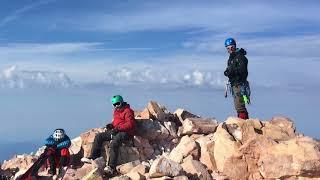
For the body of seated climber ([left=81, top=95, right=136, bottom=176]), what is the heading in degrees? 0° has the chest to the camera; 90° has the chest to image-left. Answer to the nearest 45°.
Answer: approximately 45°

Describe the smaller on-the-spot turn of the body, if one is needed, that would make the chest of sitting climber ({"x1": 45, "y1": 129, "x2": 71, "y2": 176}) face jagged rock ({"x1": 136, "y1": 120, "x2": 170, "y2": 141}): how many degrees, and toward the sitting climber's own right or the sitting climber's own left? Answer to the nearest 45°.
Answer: approximately 90° to the sitting climber's own left

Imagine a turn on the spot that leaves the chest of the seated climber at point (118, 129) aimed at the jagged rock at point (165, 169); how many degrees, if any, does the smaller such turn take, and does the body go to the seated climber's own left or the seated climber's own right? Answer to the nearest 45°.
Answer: approximately 90° to the seated climber's own left

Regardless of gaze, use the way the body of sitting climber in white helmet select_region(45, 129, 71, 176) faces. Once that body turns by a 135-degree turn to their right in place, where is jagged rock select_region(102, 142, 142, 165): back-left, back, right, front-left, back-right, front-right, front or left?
back-right

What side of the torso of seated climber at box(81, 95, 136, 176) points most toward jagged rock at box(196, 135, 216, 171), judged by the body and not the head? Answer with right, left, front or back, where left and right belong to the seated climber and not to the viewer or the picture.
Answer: left

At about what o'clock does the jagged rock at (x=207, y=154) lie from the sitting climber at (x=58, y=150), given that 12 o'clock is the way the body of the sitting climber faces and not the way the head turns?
The jagged rock is roughly at 10 o'clock from the sitting climber.

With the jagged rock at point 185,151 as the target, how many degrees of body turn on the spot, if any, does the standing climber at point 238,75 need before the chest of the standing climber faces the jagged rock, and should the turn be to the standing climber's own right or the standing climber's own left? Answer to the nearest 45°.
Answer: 0° — they already face it

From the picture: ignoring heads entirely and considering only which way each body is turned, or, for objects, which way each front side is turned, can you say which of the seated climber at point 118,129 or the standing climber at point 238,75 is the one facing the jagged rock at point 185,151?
the standing climber

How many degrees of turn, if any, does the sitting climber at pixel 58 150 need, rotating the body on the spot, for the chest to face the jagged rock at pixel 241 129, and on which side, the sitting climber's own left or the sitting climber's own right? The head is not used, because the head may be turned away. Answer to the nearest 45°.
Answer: approximately 90° to the sitting climber's own left

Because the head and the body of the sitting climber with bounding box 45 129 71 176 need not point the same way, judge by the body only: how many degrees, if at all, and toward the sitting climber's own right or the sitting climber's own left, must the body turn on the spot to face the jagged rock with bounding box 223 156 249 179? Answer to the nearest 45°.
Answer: approximately 45° to the sitting climber's own left
